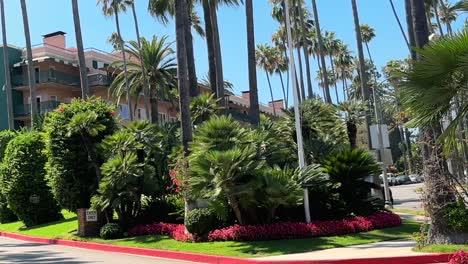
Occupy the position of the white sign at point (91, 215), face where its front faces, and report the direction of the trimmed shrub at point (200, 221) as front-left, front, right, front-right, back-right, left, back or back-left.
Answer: front-left

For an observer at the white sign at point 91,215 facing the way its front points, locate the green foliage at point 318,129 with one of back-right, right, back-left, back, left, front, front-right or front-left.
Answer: left

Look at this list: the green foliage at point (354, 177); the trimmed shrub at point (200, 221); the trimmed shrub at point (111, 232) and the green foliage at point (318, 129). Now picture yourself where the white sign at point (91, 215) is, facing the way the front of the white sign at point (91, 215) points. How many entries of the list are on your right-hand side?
0

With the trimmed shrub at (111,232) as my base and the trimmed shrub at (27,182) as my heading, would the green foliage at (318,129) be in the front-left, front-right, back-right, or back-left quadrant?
back-right

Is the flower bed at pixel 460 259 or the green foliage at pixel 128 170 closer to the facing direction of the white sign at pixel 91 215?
the flower bed

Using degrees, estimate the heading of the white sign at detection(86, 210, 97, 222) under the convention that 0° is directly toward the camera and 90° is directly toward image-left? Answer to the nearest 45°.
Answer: approximately 0°

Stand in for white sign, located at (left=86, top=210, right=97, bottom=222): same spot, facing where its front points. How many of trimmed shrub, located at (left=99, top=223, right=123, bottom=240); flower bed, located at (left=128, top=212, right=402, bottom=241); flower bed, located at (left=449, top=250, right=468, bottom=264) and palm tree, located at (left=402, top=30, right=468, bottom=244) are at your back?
0

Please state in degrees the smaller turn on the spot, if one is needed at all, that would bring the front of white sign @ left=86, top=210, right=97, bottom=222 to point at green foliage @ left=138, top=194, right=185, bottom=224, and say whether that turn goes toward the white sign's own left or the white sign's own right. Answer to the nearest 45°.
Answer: approximately 90° to the white sign's own left

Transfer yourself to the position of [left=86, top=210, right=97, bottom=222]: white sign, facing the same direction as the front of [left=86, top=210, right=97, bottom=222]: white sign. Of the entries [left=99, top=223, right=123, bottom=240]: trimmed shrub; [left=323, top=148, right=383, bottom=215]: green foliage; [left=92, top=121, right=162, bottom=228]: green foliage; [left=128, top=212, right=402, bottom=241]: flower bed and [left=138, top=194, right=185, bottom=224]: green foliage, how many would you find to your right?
0

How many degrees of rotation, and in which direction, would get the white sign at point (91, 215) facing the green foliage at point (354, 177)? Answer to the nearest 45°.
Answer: approximately 45° to its left

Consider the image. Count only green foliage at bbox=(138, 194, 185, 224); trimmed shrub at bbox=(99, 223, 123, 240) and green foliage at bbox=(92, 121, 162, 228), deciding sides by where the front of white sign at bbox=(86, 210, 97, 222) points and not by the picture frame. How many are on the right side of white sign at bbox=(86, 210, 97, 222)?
0

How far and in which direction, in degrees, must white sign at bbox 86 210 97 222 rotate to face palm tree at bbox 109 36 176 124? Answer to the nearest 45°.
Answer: approximately 180°

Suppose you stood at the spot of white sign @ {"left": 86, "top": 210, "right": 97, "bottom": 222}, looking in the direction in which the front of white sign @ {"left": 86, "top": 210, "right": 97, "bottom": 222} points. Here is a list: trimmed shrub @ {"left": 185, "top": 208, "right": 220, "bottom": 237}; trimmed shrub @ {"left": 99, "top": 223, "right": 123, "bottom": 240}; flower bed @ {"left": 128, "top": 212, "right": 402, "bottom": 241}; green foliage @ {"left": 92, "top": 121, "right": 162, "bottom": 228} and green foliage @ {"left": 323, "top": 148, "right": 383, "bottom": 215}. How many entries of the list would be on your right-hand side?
0
